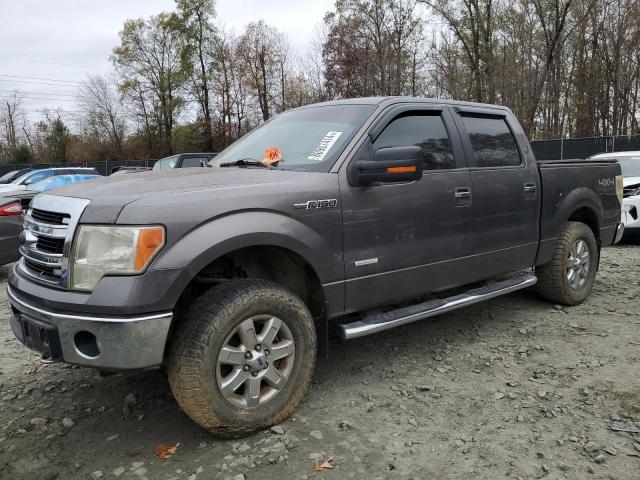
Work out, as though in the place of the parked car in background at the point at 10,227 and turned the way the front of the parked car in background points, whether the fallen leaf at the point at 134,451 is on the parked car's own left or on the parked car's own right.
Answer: on the parked car's own right

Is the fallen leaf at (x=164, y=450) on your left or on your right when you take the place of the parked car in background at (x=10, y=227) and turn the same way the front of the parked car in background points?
on your right

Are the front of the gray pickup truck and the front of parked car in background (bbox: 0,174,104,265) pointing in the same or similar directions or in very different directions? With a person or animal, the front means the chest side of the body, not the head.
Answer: very different directions

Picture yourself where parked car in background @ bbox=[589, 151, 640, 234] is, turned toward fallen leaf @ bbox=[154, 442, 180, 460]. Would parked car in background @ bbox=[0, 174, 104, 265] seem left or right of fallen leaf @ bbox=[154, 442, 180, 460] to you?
right

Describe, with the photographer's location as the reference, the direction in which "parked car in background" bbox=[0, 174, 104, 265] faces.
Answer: facing away from the viewer and to the right of the viewer

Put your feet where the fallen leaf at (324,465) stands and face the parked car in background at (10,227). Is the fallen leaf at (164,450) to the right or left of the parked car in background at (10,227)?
left

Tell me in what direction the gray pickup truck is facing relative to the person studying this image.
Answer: facing the viewer and to the left of the viewer

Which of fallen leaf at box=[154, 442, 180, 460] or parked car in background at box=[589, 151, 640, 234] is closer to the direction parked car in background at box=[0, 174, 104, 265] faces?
the parked car in background

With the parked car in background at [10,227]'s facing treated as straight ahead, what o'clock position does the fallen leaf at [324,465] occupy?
The fallen leaf is roughly at 4 o'clock from the parked car in background.

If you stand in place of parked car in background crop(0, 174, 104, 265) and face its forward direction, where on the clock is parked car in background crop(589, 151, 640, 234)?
parked car in background crop(589, 151, 640, 234) is roughly at 2 o'clock from parked car in background crop(0, 174, 104, 265).

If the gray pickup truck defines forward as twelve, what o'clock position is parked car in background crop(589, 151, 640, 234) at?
The parked car in background is roughly at 6 o'clock from the gray pickup truck.
